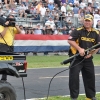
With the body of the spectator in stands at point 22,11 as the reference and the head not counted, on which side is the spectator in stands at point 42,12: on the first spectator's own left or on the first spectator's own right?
on the first spectator's own left

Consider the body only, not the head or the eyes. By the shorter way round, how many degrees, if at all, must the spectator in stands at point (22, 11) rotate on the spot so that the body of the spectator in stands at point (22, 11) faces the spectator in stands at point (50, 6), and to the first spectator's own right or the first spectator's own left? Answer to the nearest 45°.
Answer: approximately 135° to the first spectator's own left

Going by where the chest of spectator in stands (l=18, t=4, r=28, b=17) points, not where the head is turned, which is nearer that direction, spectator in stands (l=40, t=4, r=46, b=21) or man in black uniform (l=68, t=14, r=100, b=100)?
the man in black uniform

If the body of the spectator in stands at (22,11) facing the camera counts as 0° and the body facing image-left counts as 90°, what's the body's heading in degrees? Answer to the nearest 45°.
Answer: approximately 0°

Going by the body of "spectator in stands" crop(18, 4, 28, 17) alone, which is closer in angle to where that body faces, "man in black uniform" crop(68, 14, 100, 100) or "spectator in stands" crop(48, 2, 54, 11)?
the man in black uniform

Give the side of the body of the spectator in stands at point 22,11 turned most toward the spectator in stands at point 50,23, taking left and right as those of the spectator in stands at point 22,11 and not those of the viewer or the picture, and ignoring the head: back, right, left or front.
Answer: left

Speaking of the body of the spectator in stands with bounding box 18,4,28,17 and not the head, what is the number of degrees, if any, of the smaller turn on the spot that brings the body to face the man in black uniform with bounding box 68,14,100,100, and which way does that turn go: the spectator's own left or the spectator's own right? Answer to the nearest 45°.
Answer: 0° — they already face them
